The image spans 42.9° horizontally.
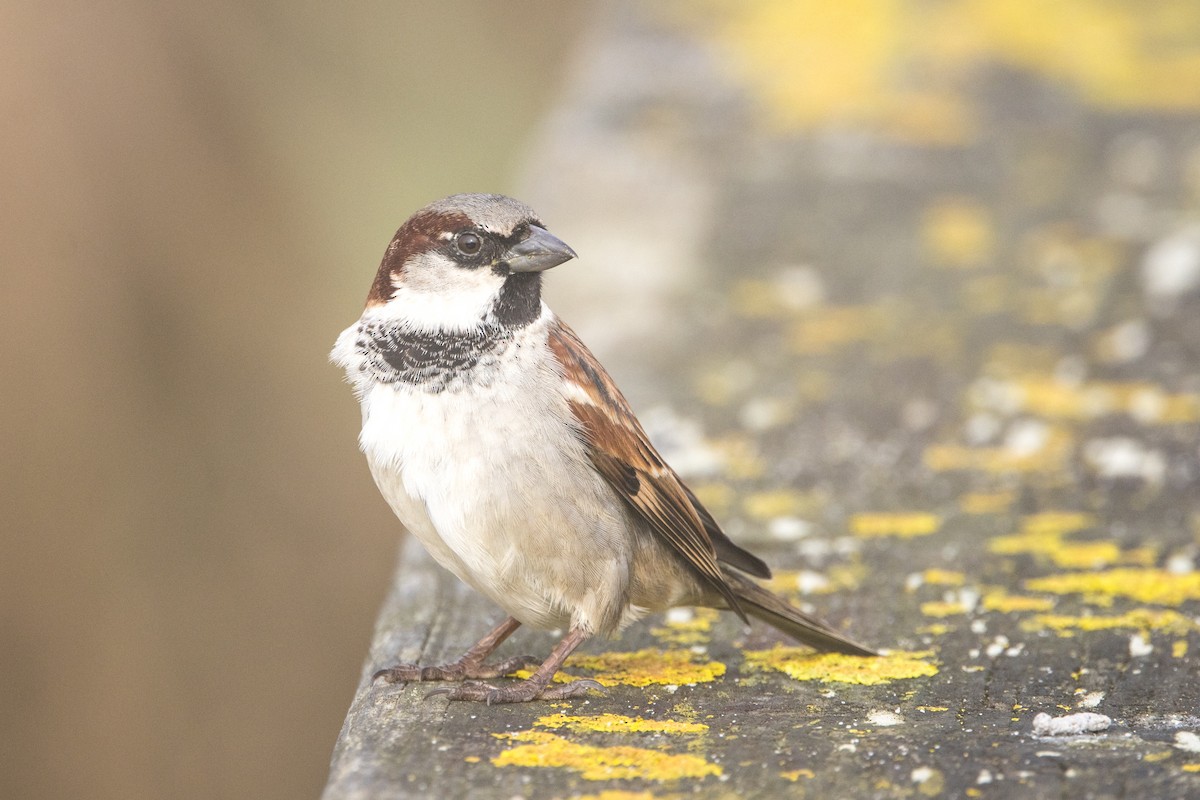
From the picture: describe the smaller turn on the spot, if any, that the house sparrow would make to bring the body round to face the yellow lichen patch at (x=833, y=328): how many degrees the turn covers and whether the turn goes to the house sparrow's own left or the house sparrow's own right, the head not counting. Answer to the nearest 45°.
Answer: approximately 180°

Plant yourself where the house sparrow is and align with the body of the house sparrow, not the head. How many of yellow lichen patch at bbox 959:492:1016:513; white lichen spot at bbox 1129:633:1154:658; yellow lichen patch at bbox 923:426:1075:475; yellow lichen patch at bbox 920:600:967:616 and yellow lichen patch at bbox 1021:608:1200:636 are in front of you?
0

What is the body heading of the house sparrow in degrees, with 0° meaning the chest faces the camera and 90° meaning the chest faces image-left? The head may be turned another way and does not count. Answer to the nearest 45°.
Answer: approximately 45°

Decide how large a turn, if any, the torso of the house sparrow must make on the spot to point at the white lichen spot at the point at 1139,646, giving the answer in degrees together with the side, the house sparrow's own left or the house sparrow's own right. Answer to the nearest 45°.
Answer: approximately 135° to the house sparrow's own left

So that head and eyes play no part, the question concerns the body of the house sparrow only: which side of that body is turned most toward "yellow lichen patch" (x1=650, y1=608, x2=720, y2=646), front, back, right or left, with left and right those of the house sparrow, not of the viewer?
back

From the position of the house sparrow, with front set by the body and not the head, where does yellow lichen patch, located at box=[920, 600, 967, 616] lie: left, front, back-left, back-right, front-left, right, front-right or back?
back-left

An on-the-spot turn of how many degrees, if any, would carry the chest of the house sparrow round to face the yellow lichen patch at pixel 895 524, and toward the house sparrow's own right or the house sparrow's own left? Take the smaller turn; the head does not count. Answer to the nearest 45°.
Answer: approximately 180°

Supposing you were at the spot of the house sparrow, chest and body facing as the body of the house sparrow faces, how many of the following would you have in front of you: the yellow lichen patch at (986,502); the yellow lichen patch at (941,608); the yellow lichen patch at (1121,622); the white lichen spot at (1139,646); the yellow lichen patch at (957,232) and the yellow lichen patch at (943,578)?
0

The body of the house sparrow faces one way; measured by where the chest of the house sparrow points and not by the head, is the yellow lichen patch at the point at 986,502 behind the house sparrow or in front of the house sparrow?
behind

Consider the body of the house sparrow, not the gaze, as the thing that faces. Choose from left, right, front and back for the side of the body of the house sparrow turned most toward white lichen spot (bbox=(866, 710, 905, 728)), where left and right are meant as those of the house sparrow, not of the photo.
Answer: left

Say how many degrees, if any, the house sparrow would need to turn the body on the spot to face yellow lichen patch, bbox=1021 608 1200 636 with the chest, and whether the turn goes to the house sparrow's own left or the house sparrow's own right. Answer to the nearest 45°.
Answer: approximately 135° to the house sparrow's own left

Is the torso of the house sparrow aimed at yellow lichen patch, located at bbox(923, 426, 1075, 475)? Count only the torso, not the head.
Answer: no

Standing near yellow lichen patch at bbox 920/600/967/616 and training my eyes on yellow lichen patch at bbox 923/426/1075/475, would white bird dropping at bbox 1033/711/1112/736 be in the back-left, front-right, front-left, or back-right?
back-right

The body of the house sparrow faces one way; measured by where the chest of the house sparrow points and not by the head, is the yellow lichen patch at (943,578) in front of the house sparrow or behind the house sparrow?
behind

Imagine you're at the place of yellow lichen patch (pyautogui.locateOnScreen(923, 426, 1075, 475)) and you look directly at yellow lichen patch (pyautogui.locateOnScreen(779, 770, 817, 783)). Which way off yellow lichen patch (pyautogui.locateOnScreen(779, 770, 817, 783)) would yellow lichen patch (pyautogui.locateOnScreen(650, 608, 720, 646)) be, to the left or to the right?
right

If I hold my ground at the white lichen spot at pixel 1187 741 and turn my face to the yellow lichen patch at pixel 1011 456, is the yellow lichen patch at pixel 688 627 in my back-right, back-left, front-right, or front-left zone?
front-left

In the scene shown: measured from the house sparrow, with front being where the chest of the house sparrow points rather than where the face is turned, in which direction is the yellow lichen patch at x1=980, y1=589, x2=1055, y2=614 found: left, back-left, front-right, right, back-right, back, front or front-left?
back-left
